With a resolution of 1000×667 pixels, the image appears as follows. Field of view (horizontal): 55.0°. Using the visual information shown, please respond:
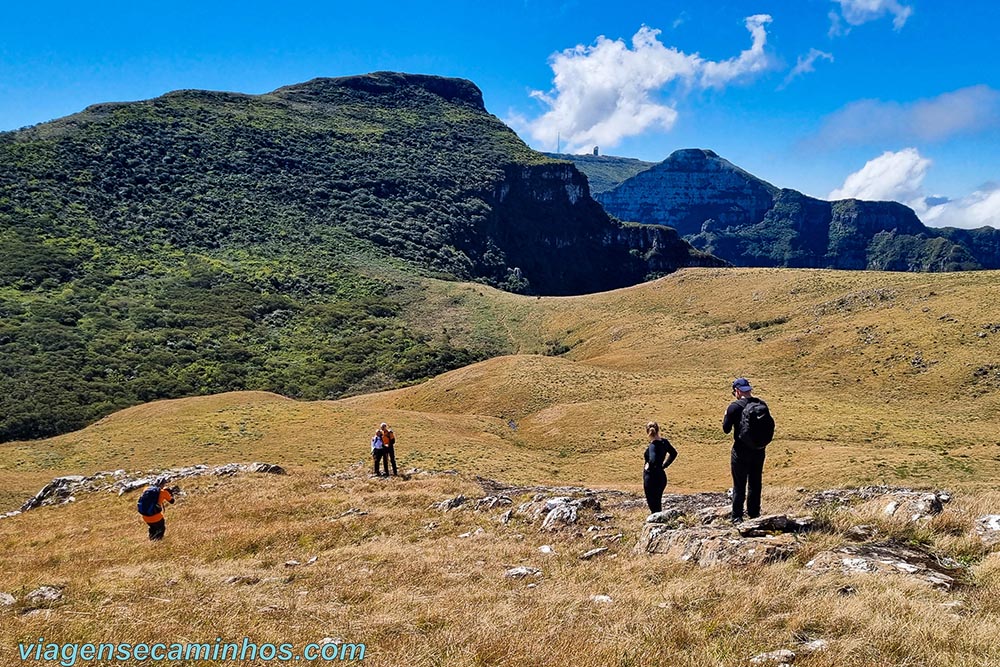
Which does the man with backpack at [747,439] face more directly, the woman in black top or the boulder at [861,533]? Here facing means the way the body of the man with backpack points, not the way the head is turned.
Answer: the woman in black top

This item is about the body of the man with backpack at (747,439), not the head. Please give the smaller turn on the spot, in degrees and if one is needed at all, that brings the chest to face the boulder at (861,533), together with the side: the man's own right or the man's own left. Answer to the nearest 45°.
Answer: approximately 135° to the man's own right

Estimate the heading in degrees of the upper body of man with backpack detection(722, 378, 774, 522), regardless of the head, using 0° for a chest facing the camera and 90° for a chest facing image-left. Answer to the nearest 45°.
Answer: approximately 135°

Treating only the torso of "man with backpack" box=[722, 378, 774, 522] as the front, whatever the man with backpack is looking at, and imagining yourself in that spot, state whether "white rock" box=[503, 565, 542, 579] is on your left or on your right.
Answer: on your left

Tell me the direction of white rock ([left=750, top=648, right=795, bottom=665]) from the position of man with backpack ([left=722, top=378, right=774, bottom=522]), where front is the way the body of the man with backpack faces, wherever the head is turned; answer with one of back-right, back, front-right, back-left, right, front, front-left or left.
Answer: back-left

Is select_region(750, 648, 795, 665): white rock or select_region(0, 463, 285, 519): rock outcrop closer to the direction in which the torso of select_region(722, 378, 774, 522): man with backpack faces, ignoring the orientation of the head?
the rock outcrop

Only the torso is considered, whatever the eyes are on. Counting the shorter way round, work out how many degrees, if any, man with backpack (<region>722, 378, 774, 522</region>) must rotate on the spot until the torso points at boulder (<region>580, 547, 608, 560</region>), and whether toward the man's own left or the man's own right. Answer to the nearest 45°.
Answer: approximately 45° to the man's own left

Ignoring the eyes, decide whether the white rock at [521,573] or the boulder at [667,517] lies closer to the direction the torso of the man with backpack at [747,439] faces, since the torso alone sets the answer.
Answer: the boulder

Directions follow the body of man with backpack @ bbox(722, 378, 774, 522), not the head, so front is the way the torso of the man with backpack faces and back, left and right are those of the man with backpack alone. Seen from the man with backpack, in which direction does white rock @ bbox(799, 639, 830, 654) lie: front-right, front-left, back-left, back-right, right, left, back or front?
back-left
